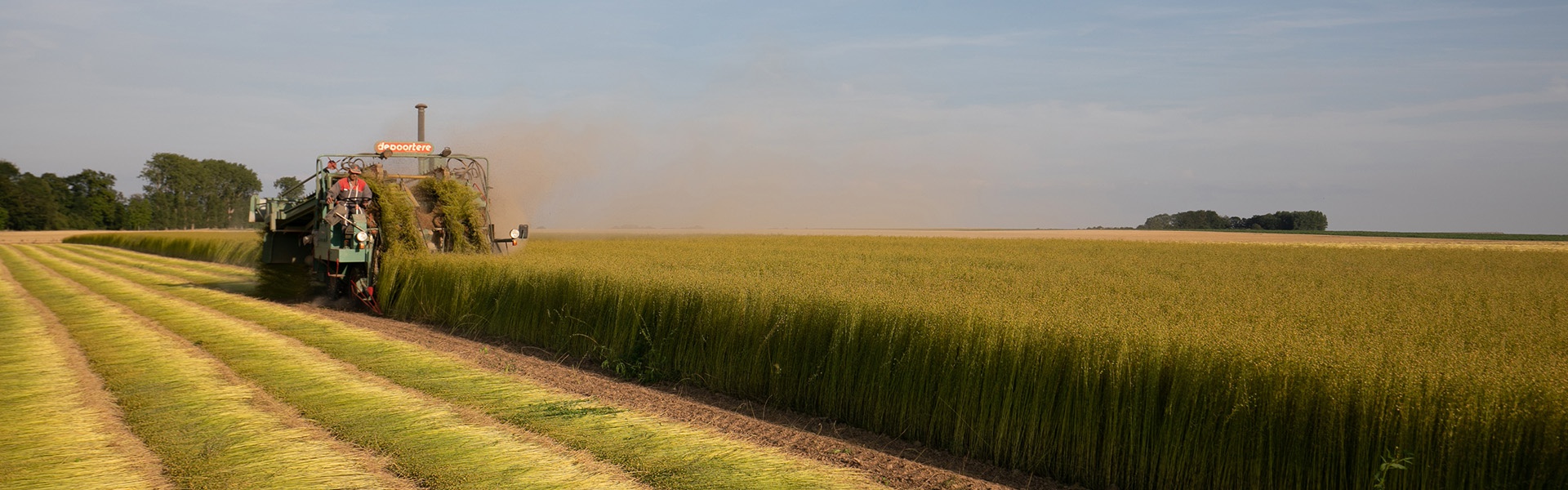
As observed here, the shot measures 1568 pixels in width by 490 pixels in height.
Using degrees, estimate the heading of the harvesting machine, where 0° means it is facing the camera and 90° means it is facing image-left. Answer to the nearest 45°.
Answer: approximately 0°

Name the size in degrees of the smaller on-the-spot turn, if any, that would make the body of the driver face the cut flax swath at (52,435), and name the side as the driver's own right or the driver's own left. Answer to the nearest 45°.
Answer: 0° — they already face it

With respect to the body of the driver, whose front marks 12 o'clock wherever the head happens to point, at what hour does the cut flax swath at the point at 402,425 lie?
The cut flax swath is roughly at 12 o'clock from the driver.

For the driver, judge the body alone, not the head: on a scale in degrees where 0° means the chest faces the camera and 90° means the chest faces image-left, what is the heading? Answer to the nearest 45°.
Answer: approximately 0°

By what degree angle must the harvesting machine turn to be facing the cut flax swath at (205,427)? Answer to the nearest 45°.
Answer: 0° — it already faces it
